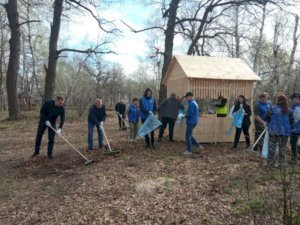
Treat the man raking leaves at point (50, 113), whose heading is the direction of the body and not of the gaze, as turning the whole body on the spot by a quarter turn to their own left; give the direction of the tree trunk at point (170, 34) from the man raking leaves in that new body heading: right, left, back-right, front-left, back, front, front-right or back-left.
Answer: front

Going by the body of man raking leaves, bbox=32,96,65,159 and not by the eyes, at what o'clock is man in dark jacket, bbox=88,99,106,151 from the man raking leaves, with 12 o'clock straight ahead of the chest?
The man in dark jacket is roughly at 10 o'clock from the man raking leaves.

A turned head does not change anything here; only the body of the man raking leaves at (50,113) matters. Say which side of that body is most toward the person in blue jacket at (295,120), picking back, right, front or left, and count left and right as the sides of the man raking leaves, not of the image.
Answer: front

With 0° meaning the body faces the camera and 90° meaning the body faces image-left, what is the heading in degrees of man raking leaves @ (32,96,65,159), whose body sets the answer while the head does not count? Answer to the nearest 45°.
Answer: approximately 315°

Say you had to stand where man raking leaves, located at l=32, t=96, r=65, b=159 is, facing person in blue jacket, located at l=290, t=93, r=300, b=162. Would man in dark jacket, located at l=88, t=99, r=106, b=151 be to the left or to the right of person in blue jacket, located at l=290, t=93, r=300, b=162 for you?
left

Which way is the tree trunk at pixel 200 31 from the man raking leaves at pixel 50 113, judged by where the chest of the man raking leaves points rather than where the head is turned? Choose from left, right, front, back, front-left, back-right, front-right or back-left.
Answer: left
